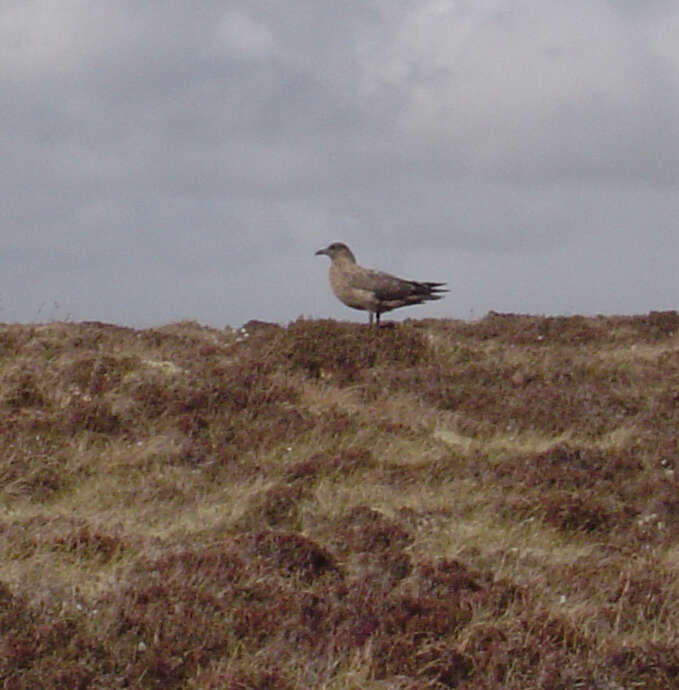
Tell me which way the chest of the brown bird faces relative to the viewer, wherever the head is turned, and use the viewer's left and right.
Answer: facing to the left of the viewer
